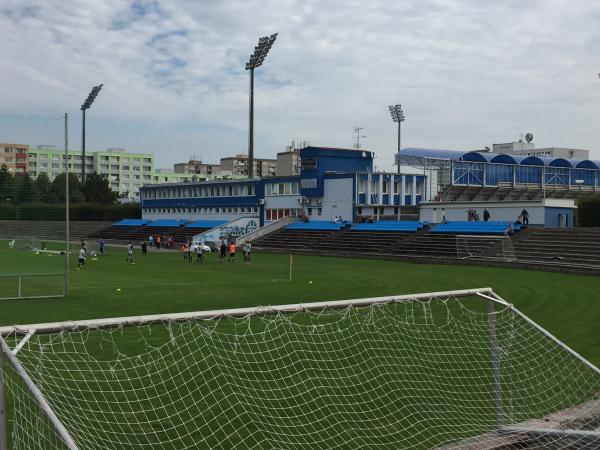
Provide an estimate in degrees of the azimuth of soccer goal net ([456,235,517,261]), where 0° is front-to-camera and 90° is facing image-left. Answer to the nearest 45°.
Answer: approximately 45°

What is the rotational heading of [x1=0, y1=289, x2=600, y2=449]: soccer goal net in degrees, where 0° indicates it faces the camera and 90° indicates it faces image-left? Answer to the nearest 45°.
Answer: approximately 135°

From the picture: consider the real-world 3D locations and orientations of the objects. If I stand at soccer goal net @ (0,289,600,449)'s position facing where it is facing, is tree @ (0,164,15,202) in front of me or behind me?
in front

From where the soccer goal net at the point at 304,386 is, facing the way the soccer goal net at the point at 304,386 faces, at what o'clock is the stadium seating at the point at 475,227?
The stadium seating is roughly at 2 o'clock from the soccer goal net.

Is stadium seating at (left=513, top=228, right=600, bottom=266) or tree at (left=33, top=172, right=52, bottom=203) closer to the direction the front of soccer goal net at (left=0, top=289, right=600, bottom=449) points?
the tree

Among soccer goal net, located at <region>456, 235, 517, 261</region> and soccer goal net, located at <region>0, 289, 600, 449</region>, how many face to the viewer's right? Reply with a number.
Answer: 0

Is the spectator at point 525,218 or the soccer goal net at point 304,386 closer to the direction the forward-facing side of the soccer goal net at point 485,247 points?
the soccer goal net

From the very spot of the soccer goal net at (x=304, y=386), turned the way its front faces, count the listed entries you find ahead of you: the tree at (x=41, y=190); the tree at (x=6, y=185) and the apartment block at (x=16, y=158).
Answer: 3

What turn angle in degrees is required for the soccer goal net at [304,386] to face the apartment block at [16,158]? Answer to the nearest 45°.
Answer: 0° — it already faces it
